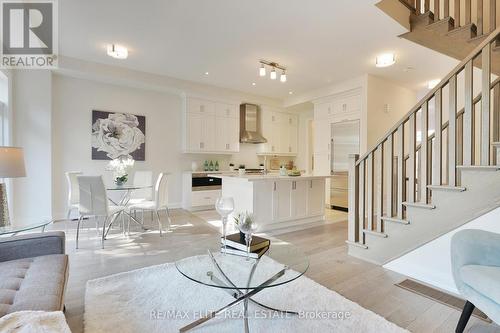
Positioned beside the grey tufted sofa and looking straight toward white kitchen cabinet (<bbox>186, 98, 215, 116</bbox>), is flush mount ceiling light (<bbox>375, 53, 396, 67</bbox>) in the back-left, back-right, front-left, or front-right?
front-right

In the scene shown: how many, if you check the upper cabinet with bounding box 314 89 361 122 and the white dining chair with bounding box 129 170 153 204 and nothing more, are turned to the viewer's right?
0

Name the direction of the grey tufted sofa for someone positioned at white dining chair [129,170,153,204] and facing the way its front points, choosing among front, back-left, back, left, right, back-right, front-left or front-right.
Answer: front-left

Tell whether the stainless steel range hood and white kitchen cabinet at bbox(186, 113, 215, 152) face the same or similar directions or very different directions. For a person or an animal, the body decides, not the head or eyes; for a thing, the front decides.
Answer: same or similar directions

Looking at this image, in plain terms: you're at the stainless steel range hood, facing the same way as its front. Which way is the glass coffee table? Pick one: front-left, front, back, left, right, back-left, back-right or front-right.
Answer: front-right

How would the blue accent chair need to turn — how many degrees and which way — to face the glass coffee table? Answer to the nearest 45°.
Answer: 0° — it already faces it

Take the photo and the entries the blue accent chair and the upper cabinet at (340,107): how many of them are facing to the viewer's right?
0

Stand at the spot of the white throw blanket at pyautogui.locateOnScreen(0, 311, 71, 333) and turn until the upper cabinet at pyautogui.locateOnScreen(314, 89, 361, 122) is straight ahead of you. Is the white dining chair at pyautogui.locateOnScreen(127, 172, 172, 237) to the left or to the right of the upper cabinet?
left

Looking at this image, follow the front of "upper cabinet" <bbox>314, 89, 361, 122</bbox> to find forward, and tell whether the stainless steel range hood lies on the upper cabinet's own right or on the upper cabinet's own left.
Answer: on the upper cabinet's own right

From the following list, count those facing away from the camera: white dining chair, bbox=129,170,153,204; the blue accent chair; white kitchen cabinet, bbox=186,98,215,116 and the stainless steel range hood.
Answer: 0

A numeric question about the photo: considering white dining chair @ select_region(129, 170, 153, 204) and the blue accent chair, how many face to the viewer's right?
0

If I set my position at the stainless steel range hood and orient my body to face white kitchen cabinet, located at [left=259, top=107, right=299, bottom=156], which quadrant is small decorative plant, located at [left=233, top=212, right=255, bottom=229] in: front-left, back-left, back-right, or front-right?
back-right

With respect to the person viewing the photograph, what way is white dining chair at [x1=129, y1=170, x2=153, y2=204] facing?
facing the viewer and to the left of the viewer

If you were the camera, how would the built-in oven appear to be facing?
facing the viewer and to the right of the viewer

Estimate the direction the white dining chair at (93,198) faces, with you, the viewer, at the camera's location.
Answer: facing away from the viewer and to the right of the viewer
